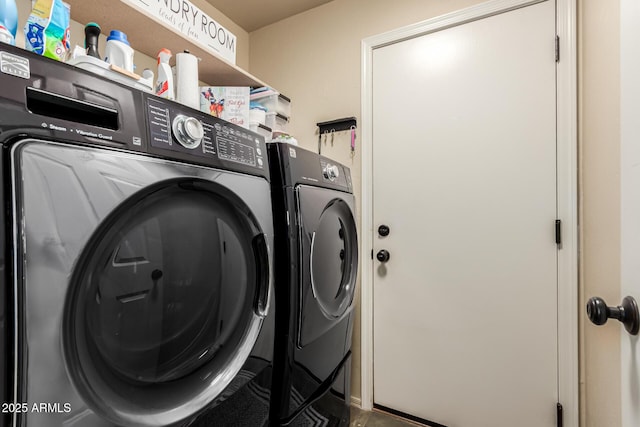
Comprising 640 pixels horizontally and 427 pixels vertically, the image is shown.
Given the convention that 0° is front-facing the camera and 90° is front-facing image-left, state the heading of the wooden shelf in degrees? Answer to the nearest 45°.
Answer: approximately 315°

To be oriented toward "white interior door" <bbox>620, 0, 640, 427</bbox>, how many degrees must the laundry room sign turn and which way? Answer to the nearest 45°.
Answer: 0° — it already faces it

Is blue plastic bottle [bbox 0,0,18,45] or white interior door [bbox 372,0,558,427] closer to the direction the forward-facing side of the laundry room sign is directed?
the white interior door

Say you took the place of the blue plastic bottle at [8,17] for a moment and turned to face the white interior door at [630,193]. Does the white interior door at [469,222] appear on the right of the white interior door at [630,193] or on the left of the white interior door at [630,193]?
left

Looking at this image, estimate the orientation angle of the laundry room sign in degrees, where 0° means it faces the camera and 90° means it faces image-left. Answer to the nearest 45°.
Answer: approximately 315°
